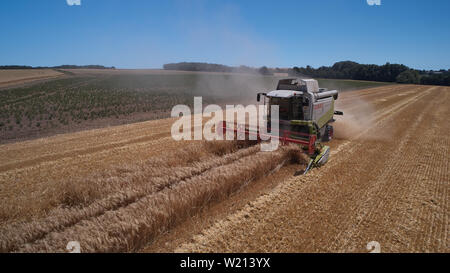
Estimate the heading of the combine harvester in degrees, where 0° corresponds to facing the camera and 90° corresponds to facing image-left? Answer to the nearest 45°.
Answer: approximately 45°
